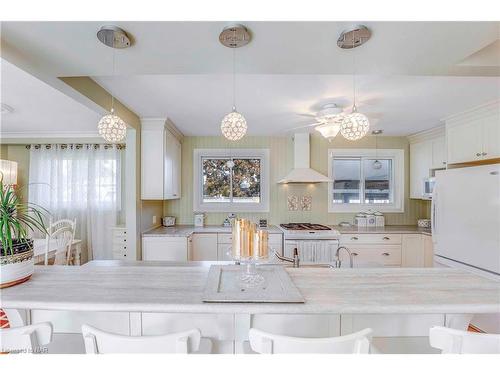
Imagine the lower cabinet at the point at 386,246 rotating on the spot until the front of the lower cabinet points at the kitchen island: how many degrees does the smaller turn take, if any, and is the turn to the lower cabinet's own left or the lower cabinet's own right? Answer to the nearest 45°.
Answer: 0° — it already faces it

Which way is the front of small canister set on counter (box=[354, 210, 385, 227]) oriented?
toward the camera

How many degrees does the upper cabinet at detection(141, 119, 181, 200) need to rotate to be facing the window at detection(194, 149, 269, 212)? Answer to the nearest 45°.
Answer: approximately 45° to its left

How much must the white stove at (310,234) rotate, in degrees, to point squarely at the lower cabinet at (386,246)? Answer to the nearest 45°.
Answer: approximately 90° to its left

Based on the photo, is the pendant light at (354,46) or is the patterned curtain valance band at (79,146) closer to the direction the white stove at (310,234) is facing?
the pendant light

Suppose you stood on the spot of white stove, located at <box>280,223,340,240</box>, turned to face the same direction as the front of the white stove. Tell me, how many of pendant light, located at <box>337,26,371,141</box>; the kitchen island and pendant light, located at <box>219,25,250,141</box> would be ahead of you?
3

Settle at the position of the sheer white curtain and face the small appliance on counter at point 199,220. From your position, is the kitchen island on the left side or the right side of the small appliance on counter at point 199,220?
right

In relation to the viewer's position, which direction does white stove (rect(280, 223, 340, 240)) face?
facing the viewer
